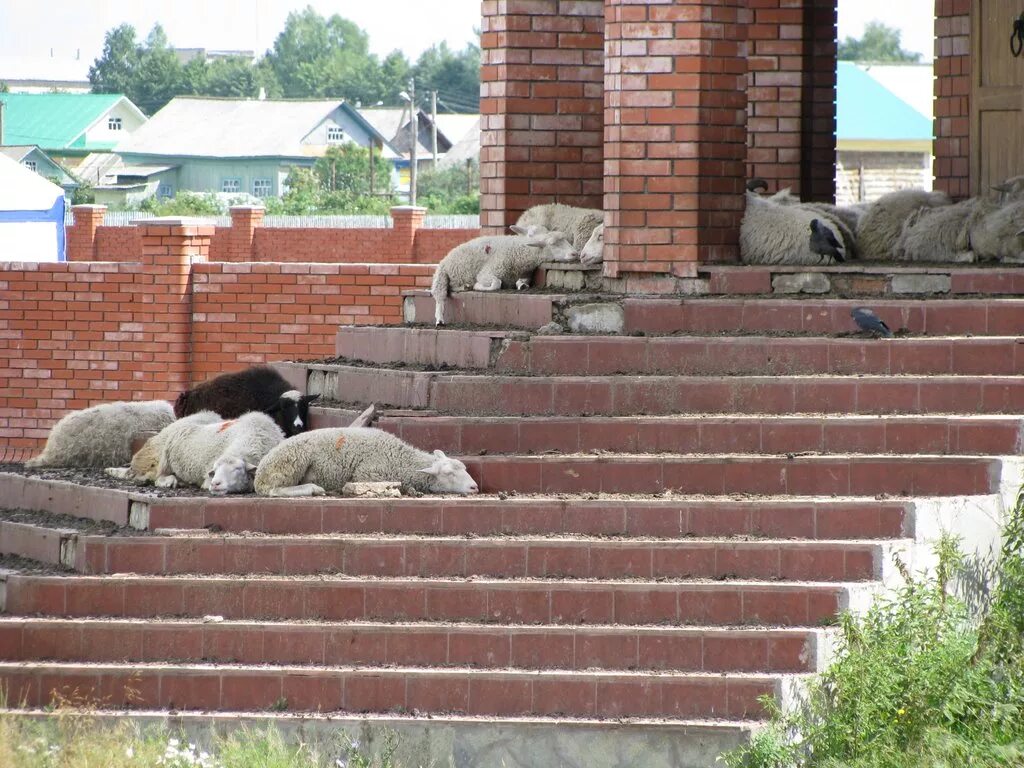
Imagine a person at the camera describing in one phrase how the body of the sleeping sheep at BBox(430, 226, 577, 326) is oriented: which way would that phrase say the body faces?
to the viewer's right

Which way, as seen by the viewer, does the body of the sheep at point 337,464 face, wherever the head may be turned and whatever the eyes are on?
to the viewer's right

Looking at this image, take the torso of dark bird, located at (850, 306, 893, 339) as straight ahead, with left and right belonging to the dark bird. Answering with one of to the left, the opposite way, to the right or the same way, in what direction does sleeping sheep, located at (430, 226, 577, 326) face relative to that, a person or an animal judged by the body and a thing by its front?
the opposite way
